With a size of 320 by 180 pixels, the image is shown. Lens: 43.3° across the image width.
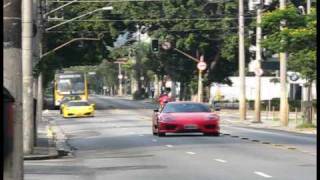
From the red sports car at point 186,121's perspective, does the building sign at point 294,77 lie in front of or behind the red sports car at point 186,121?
behind

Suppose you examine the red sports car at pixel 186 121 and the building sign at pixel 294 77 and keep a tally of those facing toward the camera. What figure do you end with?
2

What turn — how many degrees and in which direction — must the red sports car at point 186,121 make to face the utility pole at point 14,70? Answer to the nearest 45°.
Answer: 0° — it already faces it

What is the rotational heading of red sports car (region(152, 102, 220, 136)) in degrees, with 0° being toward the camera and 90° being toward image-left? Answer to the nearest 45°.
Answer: approximately 0°

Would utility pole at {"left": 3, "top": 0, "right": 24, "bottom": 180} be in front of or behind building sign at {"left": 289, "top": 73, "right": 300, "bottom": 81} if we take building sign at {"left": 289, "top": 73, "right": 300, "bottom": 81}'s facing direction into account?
in front

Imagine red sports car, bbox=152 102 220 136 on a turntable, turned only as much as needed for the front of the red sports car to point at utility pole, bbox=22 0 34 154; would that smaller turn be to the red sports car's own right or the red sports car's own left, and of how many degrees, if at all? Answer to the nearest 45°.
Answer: approximately 45° to the red sports car's own right

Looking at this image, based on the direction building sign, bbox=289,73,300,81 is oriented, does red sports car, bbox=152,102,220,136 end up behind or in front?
in front
